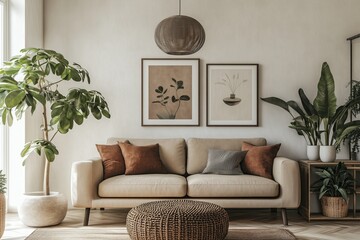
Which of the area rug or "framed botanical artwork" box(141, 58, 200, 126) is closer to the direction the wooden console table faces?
the area rug

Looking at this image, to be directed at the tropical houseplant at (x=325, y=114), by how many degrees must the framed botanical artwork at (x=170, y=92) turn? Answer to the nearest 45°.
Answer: approximately 90° to its left

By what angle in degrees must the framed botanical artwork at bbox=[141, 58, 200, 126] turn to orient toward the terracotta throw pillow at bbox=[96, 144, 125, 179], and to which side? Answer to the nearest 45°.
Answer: approximately 45° to its right

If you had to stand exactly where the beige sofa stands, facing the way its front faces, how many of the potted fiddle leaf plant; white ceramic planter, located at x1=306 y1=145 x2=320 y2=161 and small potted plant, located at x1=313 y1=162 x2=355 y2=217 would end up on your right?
1

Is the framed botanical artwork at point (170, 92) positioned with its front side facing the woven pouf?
yes

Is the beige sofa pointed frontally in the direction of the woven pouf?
yes

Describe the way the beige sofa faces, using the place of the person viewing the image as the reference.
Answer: facing the viewer

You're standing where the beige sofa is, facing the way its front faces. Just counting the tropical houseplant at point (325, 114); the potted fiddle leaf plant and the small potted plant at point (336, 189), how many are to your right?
1

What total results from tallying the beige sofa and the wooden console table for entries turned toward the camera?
2

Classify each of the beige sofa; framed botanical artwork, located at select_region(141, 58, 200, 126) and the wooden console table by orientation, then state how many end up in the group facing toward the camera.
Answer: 3

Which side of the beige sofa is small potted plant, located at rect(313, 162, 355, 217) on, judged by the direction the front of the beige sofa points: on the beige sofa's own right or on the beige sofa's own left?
on the beige sofa's own left

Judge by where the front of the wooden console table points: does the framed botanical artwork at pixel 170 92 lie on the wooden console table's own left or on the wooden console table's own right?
on the wooden console table's own right

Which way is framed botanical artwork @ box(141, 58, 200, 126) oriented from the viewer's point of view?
toward the camera
